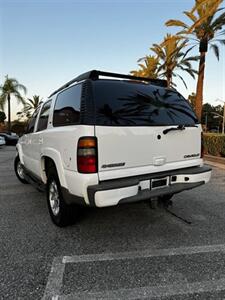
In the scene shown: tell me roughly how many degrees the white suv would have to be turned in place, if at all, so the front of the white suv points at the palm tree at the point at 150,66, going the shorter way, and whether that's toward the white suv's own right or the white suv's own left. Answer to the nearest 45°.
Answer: approximately 45° to the white suv's own right

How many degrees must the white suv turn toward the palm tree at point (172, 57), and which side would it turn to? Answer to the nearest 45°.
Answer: approximately 45° to its right

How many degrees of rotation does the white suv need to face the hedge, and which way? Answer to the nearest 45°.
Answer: approximately 90° to its right

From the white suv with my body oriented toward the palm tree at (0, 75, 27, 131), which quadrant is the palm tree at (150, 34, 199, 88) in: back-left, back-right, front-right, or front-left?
front-right

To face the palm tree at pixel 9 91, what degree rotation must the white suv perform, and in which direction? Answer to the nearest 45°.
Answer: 0° — it already faces it

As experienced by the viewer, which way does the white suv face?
facing away from the viewer and to the left of the viewer

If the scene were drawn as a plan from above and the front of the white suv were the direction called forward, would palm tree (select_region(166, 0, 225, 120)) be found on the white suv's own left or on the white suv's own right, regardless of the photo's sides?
on the white suv's own right
